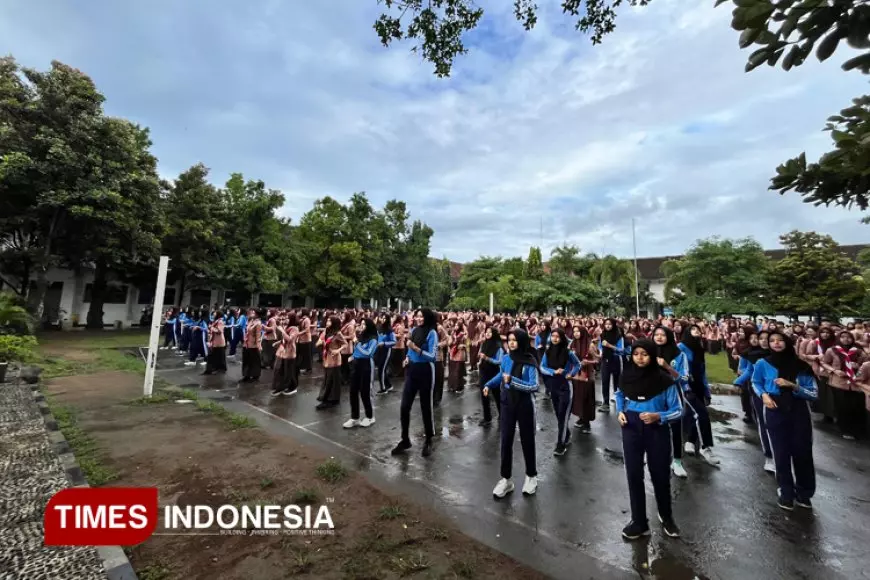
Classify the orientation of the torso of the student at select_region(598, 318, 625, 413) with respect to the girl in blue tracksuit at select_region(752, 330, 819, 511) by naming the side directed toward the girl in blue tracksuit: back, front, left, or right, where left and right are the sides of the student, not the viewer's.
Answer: left

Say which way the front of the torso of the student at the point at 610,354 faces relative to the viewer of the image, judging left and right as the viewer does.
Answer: facing the viewer and to the left of the viewer

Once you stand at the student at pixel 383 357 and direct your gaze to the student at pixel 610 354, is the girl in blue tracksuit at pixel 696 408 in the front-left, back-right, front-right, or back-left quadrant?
front-right

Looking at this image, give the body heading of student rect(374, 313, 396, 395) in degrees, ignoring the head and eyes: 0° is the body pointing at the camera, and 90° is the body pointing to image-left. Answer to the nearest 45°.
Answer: approximately 45°

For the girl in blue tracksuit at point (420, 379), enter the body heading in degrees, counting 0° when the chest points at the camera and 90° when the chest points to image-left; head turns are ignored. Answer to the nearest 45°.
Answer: approximately 45°

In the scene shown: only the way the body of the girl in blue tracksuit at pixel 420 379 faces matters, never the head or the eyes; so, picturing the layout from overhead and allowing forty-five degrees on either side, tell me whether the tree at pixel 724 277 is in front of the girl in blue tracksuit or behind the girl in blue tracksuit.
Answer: behind

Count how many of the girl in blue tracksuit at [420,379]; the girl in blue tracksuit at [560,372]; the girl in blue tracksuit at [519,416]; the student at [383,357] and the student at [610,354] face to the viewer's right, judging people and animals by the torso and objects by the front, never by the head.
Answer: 0

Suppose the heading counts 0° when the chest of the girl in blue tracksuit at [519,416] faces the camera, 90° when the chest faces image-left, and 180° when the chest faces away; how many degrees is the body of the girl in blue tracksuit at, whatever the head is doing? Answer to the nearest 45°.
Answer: approximately 45°

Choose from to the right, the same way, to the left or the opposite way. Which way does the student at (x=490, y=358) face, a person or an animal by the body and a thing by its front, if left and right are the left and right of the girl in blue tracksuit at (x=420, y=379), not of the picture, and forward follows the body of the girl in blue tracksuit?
the same way

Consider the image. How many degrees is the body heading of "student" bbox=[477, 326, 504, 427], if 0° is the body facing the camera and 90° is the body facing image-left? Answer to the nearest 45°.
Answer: approximately 45°

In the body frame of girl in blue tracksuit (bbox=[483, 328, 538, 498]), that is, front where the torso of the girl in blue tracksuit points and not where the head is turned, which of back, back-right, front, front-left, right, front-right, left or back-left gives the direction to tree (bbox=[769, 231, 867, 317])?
back
